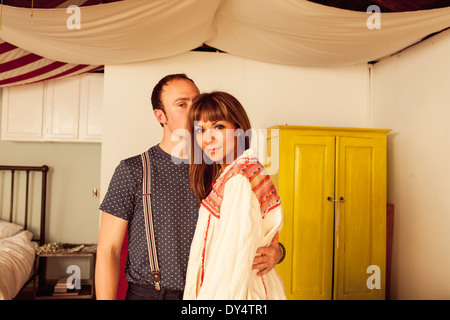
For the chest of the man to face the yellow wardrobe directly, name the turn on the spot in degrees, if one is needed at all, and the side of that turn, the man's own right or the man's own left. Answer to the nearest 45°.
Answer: approximately 90° to the man's own left

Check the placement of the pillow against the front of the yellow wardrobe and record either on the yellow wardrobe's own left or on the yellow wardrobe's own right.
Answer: on the yellow wardrobe's own right

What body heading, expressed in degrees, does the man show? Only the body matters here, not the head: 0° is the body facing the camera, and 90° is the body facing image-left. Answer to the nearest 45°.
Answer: approximately 315°

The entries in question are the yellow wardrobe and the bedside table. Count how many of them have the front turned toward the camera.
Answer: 2

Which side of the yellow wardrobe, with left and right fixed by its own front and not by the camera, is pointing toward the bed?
right

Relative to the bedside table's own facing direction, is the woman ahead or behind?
ahead

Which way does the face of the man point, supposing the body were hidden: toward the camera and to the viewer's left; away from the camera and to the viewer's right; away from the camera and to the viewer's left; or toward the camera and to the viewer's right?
toward the camera and to the viewer's right

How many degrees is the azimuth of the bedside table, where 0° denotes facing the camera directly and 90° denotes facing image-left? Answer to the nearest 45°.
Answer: approximately 0°

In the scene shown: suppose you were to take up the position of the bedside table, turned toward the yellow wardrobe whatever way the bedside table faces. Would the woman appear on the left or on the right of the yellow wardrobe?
right

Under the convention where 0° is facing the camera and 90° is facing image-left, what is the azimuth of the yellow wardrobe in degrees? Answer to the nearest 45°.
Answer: approximately 0°

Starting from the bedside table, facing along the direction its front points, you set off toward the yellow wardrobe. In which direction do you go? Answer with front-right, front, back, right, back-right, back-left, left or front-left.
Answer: front-left
